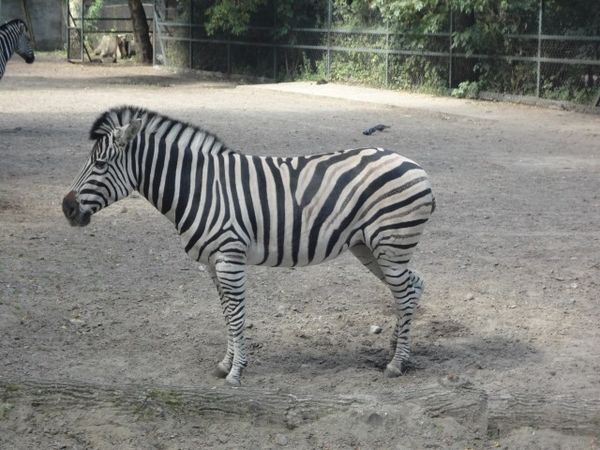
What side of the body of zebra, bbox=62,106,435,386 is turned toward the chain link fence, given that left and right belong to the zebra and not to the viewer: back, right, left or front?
right

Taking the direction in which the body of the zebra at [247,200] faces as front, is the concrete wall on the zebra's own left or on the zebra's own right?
on the zebra's own right

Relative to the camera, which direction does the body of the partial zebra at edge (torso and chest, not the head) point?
to the viewer's right

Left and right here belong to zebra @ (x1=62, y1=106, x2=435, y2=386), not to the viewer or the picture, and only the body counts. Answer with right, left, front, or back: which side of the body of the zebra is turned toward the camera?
left

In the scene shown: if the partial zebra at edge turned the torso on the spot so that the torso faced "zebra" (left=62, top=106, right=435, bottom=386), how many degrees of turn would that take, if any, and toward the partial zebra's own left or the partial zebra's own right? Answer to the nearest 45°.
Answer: approximately 90° to the partial zebra's own right

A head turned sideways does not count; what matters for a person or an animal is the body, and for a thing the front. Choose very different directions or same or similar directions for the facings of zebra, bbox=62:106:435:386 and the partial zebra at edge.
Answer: very different directions

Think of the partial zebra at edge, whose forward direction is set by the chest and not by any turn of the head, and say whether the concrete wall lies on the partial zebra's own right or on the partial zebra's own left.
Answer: on the partial zebra's own left

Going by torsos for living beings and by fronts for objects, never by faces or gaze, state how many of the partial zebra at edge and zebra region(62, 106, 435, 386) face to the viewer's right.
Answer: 1

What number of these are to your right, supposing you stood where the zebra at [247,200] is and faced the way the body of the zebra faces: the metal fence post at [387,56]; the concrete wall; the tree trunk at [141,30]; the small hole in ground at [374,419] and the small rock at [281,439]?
3

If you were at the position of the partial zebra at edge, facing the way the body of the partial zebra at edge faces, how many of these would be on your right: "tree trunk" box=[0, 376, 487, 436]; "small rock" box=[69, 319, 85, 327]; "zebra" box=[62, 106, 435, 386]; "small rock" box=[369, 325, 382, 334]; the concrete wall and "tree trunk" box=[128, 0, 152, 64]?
4

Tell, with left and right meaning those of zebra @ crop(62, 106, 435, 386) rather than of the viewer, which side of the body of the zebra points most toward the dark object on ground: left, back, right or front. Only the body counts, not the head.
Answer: right

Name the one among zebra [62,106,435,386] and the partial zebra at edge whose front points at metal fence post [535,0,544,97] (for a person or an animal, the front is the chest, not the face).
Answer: the partial zebra at edge

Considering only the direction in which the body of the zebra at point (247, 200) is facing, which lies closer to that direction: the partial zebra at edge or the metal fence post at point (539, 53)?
the partial zebra at edge

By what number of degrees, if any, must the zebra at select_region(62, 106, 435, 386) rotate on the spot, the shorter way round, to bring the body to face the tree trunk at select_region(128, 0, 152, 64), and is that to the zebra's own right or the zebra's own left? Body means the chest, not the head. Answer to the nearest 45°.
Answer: approximately 90° to the zebra's own right
